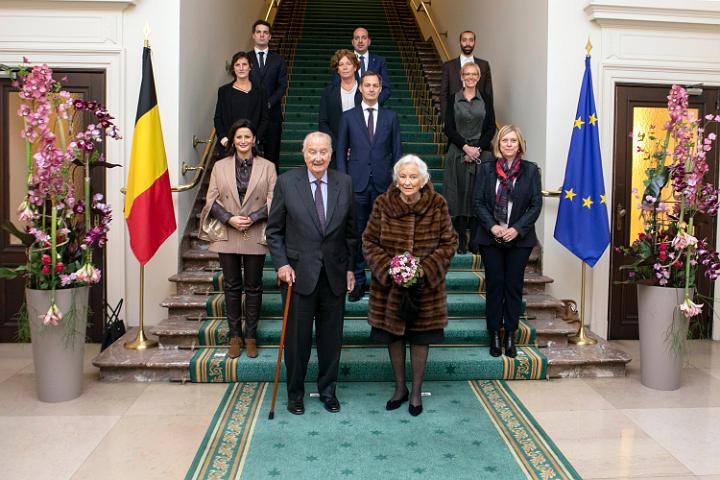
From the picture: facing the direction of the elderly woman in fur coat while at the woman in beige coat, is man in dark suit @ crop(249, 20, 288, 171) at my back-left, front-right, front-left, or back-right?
back-left

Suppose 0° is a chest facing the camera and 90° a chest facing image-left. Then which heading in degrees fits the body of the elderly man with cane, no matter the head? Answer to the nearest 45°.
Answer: approximately 0°

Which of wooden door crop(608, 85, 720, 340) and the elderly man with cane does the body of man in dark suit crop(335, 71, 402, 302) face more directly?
the elderly man with cane

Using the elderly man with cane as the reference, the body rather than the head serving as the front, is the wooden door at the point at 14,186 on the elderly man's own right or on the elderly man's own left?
on the elderly man's own right

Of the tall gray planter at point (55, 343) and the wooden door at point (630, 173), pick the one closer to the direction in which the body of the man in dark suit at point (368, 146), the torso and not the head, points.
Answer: the tall gray planter

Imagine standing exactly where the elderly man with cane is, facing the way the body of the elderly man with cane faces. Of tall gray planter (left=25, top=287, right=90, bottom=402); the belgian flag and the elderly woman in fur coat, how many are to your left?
1

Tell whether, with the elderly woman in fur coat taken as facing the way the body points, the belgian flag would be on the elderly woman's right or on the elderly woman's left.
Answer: on the elderly woman's right

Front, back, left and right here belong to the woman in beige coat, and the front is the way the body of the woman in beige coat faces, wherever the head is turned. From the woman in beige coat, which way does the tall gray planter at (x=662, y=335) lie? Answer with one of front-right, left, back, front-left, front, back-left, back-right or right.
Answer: left

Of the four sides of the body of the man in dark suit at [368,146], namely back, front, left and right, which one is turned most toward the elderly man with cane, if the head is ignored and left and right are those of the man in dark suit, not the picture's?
front

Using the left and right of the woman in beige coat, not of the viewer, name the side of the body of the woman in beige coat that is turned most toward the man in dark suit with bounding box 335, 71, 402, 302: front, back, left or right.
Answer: left

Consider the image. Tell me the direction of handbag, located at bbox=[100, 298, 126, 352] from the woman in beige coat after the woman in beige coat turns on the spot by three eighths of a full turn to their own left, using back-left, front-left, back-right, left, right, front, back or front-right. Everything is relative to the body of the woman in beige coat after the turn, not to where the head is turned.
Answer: left

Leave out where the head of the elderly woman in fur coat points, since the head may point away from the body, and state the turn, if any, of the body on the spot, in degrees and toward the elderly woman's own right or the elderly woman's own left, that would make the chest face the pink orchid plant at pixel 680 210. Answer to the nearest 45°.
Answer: approximately 135° to the elderly woman's own left
